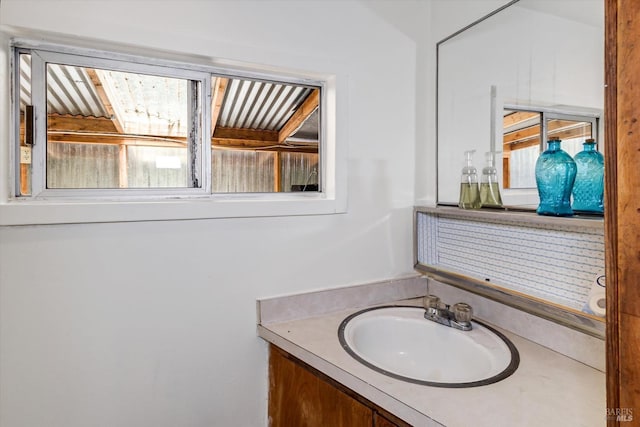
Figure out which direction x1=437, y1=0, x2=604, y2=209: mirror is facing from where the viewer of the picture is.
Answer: facing the viewer and to the left of the viewer

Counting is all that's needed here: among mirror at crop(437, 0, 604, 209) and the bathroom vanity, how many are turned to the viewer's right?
0

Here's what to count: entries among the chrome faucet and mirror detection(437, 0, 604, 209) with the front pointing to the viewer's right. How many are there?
0
